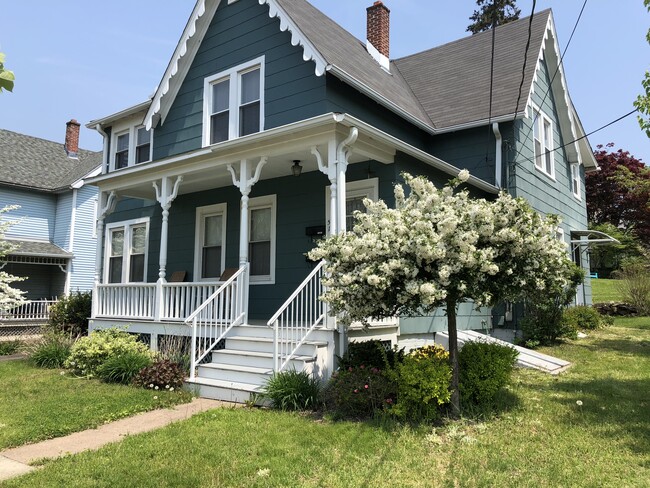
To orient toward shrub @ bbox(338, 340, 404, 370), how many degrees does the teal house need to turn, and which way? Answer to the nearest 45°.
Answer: approximately 90° to its left

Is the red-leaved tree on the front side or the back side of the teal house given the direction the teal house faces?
on the back side

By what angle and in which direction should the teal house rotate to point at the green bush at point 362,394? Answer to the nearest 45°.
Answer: approximately 45° to its left

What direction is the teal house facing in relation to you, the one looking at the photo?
facing the viewer and to the left of the viewer

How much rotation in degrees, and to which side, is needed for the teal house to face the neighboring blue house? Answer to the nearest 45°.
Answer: approximately 90° to its right
